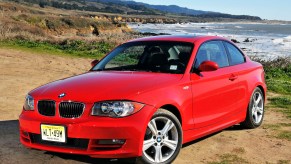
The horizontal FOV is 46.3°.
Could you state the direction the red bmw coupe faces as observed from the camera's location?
facing the viewer and to the left of the viewer
